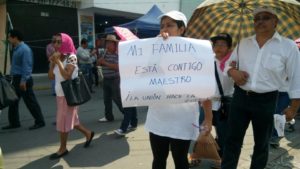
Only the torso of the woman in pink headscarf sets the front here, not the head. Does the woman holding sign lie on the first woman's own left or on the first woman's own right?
on the first woman's own left
